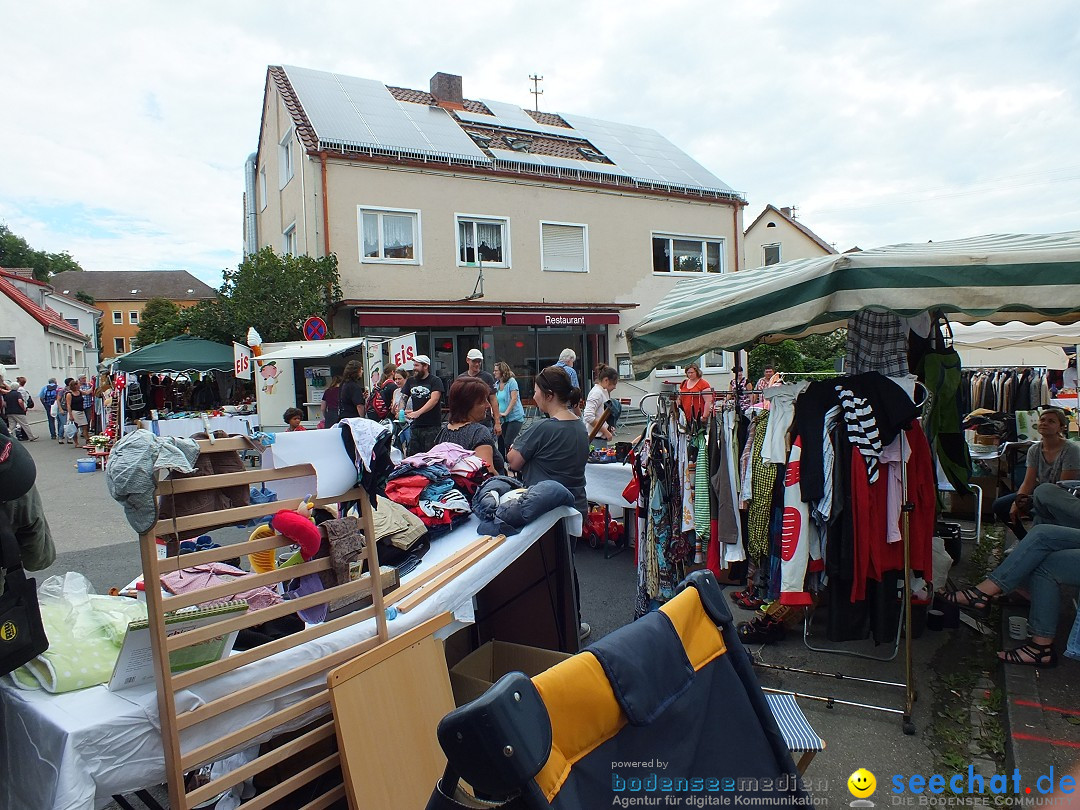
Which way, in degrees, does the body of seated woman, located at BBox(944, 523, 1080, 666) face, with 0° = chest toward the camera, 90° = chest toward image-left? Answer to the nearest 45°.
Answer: approximately 90°

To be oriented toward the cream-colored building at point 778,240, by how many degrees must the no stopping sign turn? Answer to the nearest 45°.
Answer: approximately 135° to its left

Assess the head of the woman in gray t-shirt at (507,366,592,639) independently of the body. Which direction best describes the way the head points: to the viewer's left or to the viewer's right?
to the viewer's left

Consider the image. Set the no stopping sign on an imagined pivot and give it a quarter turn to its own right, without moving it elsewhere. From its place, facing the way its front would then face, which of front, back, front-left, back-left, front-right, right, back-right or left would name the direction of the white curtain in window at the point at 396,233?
back-right

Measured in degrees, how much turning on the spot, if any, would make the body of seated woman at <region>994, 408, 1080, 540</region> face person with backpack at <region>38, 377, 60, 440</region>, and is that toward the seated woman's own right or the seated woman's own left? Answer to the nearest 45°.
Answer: approximately 45° to the seated woman's own right

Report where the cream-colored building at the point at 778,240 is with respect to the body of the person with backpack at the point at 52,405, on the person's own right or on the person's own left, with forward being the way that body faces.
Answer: on the person's own right

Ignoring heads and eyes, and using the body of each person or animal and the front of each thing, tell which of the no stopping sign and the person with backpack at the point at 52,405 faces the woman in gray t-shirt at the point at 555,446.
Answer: the no stopping sign

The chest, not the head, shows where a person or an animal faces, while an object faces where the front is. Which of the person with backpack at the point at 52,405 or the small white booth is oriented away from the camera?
the person with backpack

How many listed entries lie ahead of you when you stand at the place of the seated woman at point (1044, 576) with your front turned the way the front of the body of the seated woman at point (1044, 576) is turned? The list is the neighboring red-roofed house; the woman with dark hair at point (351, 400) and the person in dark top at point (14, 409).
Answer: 3

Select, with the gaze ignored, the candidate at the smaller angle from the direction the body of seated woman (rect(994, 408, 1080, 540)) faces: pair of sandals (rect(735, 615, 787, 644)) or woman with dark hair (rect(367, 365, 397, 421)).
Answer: the pair of sandals

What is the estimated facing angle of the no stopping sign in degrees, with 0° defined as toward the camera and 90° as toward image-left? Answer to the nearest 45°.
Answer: approximately 0°

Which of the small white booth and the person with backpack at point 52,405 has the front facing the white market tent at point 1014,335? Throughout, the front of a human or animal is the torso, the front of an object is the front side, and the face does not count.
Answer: the small white booth
